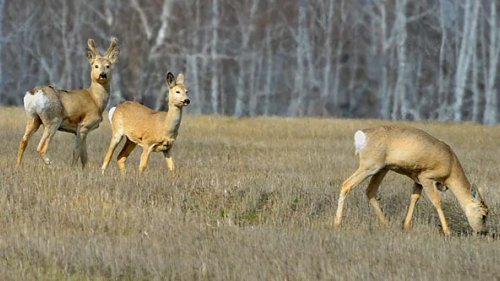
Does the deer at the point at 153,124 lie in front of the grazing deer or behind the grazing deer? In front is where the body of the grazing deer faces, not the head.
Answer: behind

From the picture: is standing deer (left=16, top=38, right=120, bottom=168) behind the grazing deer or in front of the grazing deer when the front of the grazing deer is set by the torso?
behind

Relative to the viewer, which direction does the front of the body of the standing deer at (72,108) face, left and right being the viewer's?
facing away from the viewer and to the right of the viewer

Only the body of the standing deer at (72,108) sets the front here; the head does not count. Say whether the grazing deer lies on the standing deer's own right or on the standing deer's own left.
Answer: on the standing deer's own right

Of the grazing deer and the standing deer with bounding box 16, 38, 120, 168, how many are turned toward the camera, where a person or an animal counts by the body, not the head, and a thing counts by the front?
0

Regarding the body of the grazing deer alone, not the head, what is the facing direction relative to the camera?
to the viewer's right
